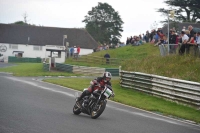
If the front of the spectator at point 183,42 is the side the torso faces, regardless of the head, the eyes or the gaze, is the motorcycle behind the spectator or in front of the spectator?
in front

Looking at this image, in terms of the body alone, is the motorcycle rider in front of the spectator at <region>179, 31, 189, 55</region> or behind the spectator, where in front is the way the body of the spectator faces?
in front

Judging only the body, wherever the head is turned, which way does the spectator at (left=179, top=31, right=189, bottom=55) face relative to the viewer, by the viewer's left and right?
facing the viewer and to the left of the viewer

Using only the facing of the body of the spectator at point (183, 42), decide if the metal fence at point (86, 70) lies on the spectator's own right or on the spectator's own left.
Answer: on the spectator's own right

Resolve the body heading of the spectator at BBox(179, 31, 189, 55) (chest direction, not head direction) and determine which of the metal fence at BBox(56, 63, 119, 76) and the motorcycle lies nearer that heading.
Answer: the motorcycle
